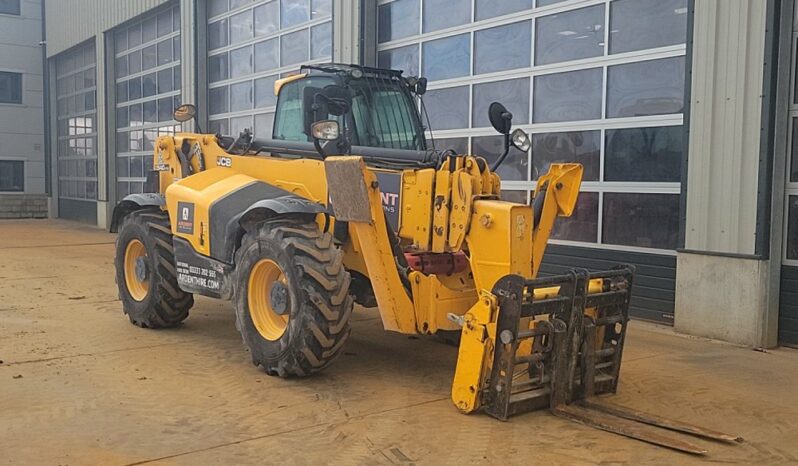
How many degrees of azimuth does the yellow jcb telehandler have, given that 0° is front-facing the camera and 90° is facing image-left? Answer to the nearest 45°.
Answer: approximately 315°
